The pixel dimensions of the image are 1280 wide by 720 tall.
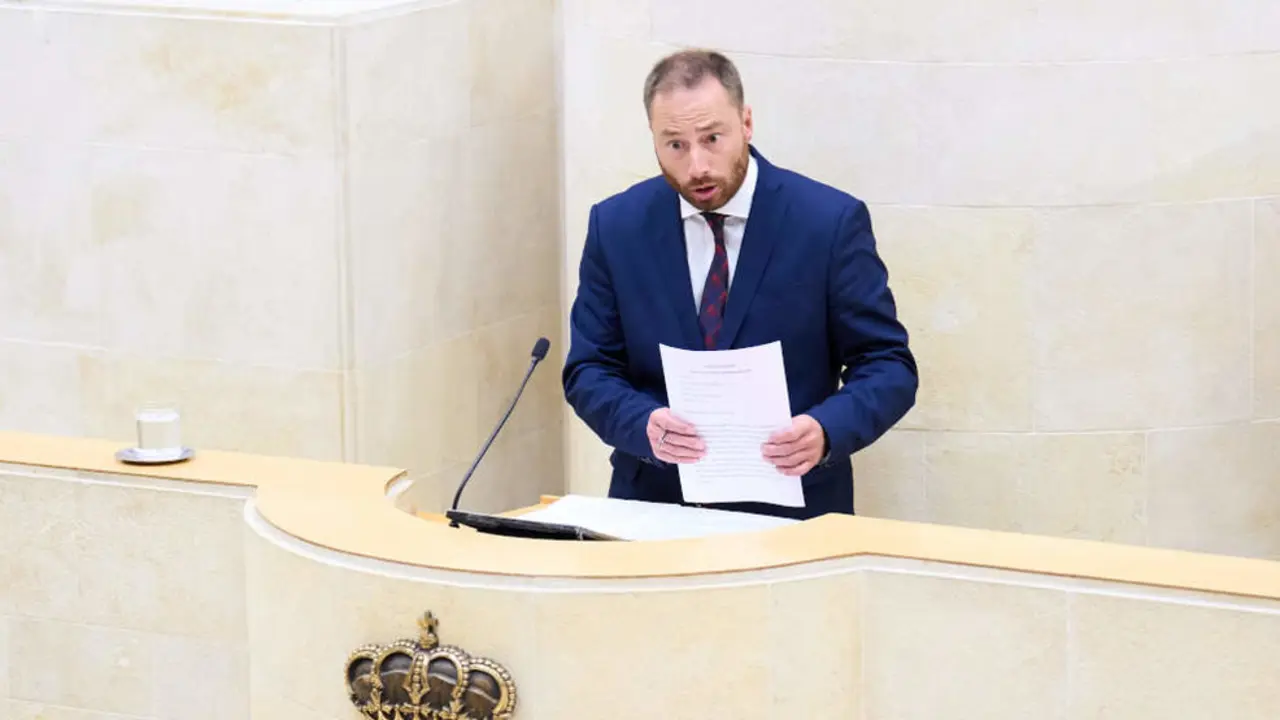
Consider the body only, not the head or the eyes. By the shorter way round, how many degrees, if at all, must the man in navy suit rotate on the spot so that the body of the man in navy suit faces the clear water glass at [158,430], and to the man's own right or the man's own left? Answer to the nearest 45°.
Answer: approximately 90° to the man's own right

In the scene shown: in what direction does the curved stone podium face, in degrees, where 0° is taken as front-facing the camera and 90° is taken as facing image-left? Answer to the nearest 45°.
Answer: approximately 45°

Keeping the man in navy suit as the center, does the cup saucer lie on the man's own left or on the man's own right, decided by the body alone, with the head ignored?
on the man's own right

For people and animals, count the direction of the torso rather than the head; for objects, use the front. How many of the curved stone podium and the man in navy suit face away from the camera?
0
